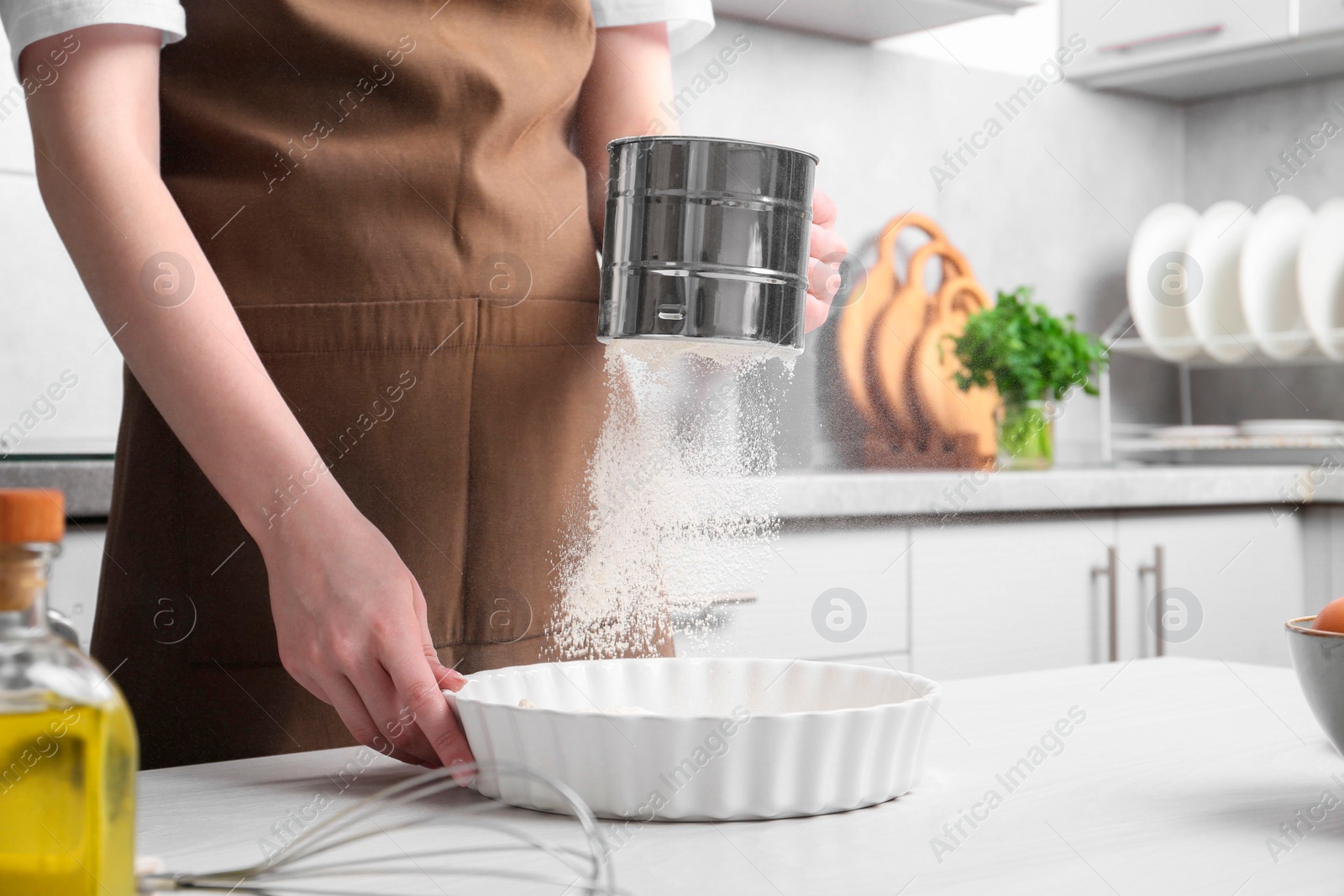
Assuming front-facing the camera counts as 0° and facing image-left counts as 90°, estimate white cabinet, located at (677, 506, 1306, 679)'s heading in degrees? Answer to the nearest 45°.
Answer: approximately 0°

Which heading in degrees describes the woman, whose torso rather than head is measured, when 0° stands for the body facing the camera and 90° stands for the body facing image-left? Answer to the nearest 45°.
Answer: approximately 315°

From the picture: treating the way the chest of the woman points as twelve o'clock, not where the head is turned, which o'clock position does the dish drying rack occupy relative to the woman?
The dish drying rack is roughly at 9 o'clock from the woman.

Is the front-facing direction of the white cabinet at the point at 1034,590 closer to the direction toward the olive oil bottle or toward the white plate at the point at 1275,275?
the olive oil bottle

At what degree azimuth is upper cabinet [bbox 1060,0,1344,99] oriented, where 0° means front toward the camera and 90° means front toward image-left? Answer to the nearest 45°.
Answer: approximately 45°

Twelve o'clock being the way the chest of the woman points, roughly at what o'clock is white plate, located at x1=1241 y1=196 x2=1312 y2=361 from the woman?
The white plate is roughly at 9 o'clock from the woman.

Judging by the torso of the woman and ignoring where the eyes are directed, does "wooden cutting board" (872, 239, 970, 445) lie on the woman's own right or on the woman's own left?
on the woman's own left
